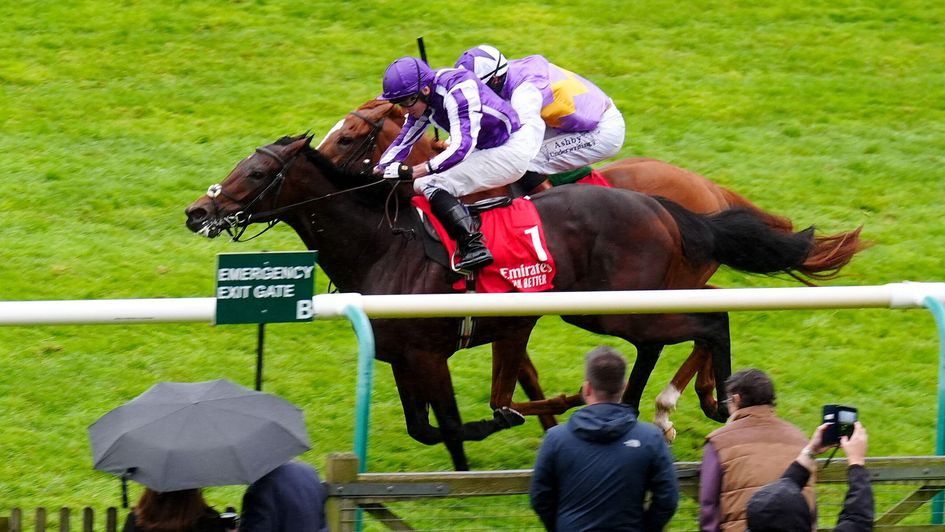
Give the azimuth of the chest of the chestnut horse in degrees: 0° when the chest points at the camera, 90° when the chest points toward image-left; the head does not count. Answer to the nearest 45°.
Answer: approximately 90°

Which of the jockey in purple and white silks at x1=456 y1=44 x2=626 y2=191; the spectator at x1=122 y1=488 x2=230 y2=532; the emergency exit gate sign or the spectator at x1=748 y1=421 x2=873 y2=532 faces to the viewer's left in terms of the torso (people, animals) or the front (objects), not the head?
the jockey in purple and white silks

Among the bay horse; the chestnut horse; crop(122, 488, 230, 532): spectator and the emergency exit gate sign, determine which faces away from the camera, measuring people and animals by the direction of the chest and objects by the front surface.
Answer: the spectator

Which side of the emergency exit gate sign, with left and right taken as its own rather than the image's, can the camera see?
front

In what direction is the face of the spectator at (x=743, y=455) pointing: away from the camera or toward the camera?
away from the camera

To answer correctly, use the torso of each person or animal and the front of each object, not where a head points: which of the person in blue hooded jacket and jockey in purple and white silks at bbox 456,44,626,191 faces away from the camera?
the person in blue hooded jacket

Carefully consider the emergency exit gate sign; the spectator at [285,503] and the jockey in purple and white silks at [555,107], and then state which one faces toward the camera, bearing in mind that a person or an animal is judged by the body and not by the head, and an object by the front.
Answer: the emergency exit gate sign

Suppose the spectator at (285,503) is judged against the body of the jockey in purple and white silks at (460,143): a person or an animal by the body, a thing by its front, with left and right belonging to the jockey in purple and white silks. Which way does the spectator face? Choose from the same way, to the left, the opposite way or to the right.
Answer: to the right

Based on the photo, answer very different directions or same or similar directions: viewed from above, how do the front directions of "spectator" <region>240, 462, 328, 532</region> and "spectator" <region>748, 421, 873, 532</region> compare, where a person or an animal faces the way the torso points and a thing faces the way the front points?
same or similar directions

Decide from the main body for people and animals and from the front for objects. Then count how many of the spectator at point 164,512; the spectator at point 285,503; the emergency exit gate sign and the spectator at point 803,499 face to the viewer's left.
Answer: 0

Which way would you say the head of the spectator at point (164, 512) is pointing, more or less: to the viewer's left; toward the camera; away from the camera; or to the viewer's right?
away from the camera

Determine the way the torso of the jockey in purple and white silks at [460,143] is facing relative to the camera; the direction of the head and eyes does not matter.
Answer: to the viewer's left

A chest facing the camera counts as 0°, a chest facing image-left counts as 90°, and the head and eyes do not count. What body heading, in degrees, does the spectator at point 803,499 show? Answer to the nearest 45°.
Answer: approximately 180°

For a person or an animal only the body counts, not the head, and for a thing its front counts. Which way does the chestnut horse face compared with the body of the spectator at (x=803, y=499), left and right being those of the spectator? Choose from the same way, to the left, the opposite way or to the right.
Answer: to the left

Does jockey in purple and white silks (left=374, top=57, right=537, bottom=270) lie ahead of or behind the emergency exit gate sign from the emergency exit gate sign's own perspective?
behind

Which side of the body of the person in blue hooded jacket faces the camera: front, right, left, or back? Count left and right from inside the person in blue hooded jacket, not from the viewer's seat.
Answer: back

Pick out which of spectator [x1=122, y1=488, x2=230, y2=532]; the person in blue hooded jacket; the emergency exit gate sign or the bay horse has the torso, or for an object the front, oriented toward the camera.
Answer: the emergency exit gate sign

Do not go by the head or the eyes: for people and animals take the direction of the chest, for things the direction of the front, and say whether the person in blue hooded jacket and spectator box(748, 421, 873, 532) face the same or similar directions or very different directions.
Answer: same or similar directions
